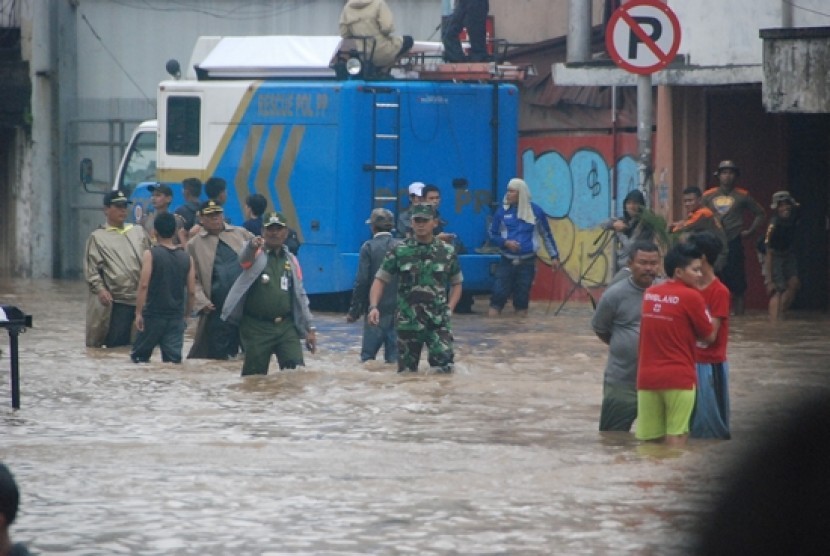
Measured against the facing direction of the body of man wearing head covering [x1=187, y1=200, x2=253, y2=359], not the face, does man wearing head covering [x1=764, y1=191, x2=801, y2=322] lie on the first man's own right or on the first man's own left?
on the first man's own left

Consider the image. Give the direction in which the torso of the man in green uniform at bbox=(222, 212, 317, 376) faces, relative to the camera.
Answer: toward the camera

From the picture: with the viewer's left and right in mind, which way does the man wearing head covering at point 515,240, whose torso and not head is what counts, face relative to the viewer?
facing the viewer and to the left of the viewer

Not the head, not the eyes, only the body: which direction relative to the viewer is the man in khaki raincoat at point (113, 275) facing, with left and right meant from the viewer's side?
facing the viewer and to the right of the viewer

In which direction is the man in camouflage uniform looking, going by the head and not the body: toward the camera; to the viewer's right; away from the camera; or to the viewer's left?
toward the camera

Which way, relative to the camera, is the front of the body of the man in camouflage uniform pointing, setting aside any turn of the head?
toward the camera

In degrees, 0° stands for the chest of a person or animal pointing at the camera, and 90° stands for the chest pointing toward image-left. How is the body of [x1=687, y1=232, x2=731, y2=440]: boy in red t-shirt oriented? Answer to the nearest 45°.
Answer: approximately 90°

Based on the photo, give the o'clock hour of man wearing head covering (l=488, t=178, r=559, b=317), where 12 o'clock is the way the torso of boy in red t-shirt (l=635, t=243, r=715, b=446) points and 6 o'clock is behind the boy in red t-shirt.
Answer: The man wearing head covering is roughly at 10 o'clock from the boy in red t-shirt.

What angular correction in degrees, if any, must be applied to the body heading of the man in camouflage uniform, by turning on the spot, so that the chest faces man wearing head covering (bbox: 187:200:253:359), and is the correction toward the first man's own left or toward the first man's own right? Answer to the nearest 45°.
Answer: approximately 135° to the first man's own right

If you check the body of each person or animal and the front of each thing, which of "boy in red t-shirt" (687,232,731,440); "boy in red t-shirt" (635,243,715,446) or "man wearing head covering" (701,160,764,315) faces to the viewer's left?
"boy in red t-shirt" (687,232,731,440)

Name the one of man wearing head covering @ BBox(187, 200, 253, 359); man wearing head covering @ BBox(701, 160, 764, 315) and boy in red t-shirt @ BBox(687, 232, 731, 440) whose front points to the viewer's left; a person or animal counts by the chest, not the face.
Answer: the boy in red t-shirt

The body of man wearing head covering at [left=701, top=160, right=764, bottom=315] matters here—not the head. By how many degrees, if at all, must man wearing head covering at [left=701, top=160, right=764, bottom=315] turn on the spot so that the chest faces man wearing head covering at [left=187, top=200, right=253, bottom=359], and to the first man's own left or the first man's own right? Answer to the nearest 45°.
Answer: approximately 45° to the first man's own right

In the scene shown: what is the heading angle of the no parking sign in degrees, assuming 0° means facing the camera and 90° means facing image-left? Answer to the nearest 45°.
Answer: approximately 0°

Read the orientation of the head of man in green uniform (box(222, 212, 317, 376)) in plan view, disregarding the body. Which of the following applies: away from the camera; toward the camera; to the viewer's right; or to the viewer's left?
toward the camera

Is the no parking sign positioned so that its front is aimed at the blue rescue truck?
no

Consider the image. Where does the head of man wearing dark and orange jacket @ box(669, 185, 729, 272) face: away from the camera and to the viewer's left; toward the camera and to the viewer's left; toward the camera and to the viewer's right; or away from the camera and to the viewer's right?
toward the camera and to the viewer's left

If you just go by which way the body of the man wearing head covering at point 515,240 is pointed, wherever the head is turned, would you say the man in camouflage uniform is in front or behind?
in front

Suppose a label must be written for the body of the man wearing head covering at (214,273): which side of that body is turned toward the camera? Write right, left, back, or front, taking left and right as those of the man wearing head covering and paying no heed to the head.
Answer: front
